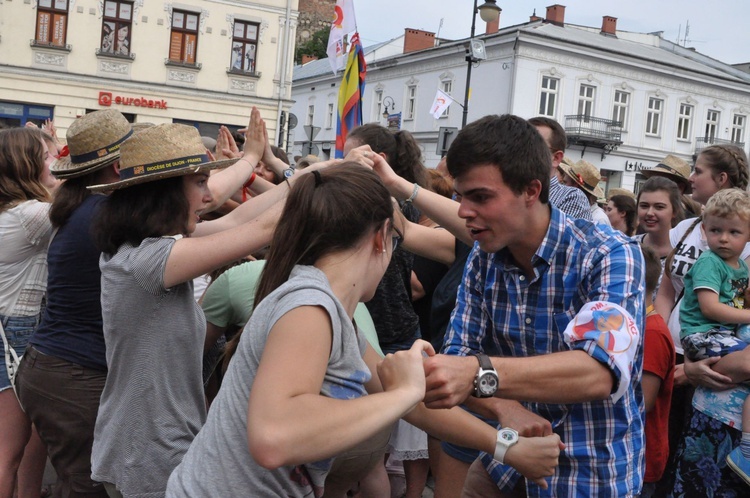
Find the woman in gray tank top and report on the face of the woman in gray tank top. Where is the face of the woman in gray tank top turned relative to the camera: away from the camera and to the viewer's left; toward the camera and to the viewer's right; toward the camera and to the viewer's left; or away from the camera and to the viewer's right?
away from the camera and to the viewer's right

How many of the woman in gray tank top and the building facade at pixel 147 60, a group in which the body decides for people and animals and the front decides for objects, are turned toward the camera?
1

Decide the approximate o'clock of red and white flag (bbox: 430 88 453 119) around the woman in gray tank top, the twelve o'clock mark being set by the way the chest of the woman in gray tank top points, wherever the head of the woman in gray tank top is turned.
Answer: The red and white flag is roughly at 9 o'clock from the woman in gray tank top.

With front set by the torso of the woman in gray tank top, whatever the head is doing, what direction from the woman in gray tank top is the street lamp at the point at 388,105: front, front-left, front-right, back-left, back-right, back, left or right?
left

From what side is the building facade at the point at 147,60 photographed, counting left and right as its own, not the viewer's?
front

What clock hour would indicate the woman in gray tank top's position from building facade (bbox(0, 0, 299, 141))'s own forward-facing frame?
The woman in gray tank top is roughly at 12 o'clock from the building facade.

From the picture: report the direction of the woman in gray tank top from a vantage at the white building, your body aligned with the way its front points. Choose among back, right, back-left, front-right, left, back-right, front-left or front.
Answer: front-right

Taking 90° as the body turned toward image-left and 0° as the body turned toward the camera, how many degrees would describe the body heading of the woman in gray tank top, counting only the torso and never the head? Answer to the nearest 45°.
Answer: approximately 270°

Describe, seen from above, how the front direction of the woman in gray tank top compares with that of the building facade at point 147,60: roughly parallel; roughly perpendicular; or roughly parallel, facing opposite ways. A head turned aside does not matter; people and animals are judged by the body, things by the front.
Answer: roughly perpendicular
